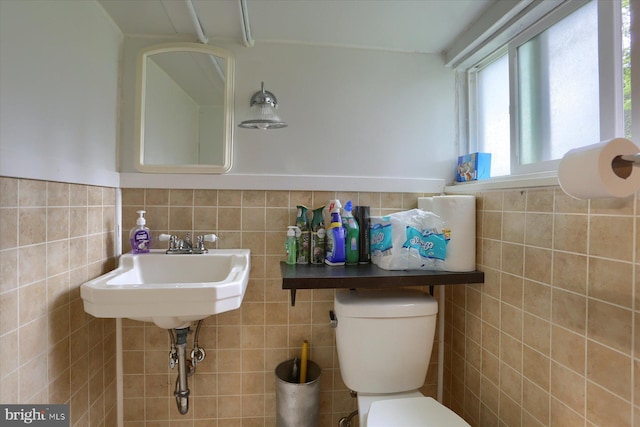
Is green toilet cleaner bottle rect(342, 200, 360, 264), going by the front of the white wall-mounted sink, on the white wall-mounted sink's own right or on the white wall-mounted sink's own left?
on the white wall-mounted sink's own left

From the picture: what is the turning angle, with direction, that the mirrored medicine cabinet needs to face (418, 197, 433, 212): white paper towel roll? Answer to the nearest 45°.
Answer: approximately 45° to its left

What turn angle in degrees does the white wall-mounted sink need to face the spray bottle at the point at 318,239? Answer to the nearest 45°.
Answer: approximately 90° to its left

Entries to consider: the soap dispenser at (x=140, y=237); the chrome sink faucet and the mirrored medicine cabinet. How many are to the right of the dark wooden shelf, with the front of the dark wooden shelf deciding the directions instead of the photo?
3
